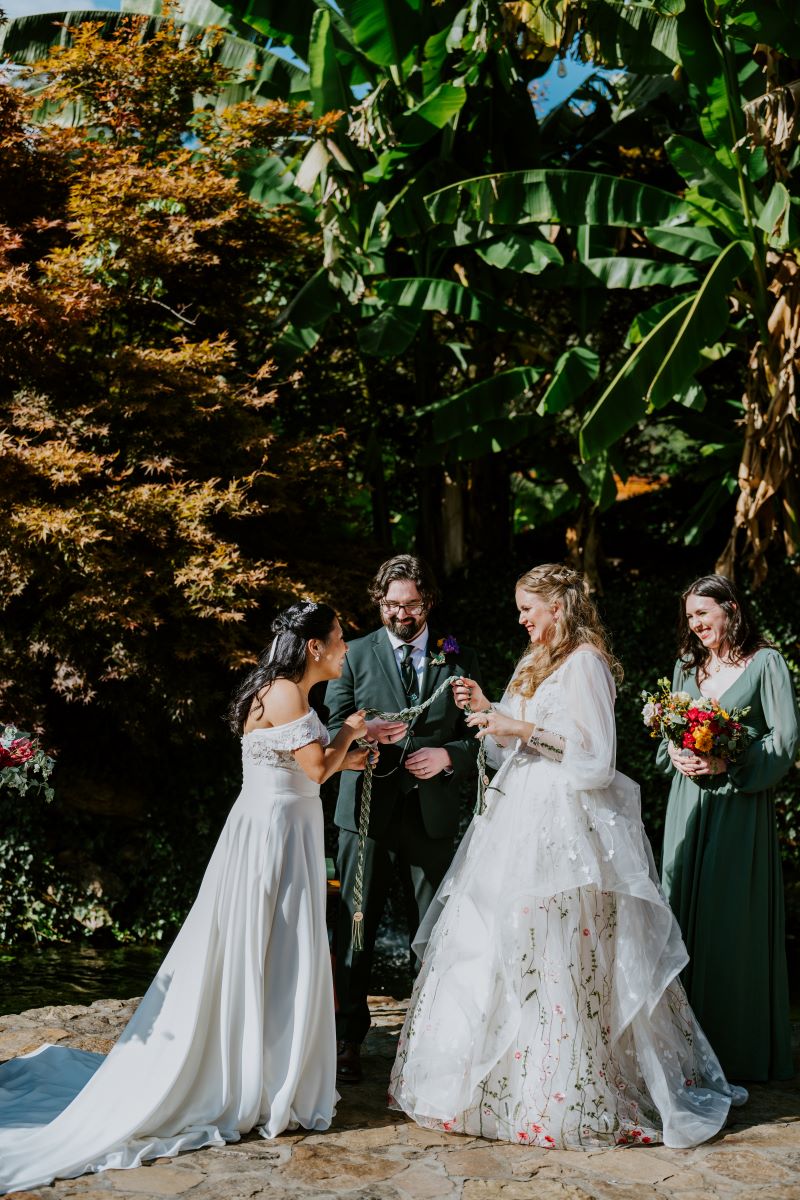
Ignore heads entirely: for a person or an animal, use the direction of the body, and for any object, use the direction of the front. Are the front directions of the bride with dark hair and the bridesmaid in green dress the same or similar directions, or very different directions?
very different directions

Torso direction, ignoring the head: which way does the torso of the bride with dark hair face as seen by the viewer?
to the viewer's right

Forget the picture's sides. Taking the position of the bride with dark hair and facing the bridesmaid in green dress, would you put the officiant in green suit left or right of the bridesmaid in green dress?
left

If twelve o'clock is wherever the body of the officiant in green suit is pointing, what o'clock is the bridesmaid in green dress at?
The bridesmaid in green dress is roughly at 9 o'clock from the officiant in green suit.

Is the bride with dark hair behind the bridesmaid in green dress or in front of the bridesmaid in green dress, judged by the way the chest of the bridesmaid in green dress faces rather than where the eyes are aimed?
in front

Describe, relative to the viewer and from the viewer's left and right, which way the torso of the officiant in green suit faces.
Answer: facing the viewer

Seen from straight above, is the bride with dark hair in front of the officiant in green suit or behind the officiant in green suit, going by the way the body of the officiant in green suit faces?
in front

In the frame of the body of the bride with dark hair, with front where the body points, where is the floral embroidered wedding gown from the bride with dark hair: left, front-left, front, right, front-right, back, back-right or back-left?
front

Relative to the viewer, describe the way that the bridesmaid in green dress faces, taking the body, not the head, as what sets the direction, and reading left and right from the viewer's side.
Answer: facing the viewer and to the left of the viewer

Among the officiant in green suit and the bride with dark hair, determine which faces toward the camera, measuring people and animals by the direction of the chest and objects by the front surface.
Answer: the officiant in green suit

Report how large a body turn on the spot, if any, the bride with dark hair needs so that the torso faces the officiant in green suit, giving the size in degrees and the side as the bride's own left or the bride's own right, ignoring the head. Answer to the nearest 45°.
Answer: approximately 45° to the bride's own left

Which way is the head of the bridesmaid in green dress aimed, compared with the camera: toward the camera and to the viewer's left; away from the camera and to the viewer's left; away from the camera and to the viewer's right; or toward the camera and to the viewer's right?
toward the camera and to the viewer's left

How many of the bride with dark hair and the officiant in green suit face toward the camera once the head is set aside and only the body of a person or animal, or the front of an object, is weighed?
1

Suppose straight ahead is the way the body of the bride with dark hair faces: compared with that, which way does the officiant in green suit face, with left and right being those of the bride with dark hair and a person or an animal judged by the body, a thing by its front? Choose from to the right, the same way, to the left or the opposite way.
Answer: to the right

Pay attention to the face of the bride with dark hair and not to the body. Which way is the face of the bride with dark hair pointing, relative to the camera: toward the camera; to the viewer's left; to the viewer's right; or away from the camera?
to the viewer's right
